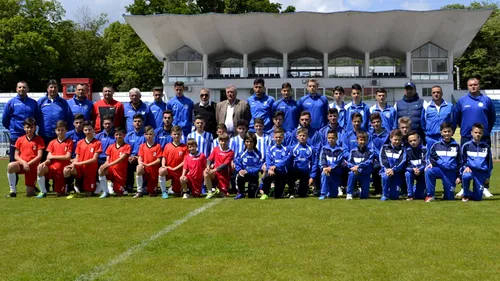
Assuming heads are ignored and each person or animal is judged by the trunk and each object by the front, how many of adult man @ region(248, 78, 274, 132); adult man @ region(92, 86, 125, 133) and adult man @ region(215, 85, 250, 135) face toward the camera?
3

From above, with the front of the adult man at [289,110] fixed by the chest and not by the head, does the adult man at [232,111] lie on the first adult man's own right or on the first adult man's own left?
on the first adult man's own right

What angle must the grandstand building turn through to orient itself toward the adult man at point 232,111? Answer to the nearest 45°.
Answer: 0° — it already faces them

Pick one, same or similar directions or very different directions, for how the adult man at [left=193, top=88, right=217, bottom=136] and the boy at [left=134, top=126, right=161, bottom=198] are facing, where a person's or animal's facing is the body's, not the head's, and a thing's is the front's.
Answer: same or similar directions

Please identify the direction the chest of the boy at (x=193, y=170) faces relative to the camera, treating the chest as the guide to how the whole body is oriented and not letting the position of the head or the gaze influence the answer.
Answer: toward the camera

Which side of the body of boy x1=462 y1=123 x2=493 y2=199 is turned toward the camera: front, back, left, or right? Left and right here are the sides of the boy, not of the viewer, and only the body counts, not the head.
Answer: front

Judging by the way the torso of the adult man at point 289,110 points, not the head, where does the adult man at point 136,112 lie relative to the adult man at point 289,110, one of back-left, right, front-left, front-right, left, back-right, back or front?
right

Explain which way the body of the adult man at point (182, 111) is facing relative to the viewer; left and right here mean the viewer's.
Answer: facing the viewer

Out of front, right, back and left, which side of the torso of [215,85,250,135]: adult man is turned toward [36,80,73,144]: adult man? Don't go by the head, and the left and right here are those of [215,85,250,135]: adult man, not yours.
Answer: right

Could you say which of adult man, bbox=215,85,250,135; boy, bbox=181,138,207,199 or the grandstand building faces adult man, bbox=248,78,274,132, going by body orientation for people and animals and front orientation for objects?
the grandstand building

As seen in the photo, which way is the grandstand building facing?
toward the camera

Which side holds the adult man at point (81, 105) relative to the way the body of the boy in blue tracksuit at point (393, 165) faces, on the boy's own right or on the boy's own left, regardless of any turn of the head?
on the boy's own right

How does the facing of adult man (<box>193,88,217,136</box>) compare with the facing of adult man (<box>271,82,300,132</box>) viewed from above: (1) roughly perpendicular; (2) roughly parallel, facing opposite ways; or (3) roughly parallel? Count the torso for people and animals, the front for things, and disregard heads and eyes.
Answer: roughly parallel
